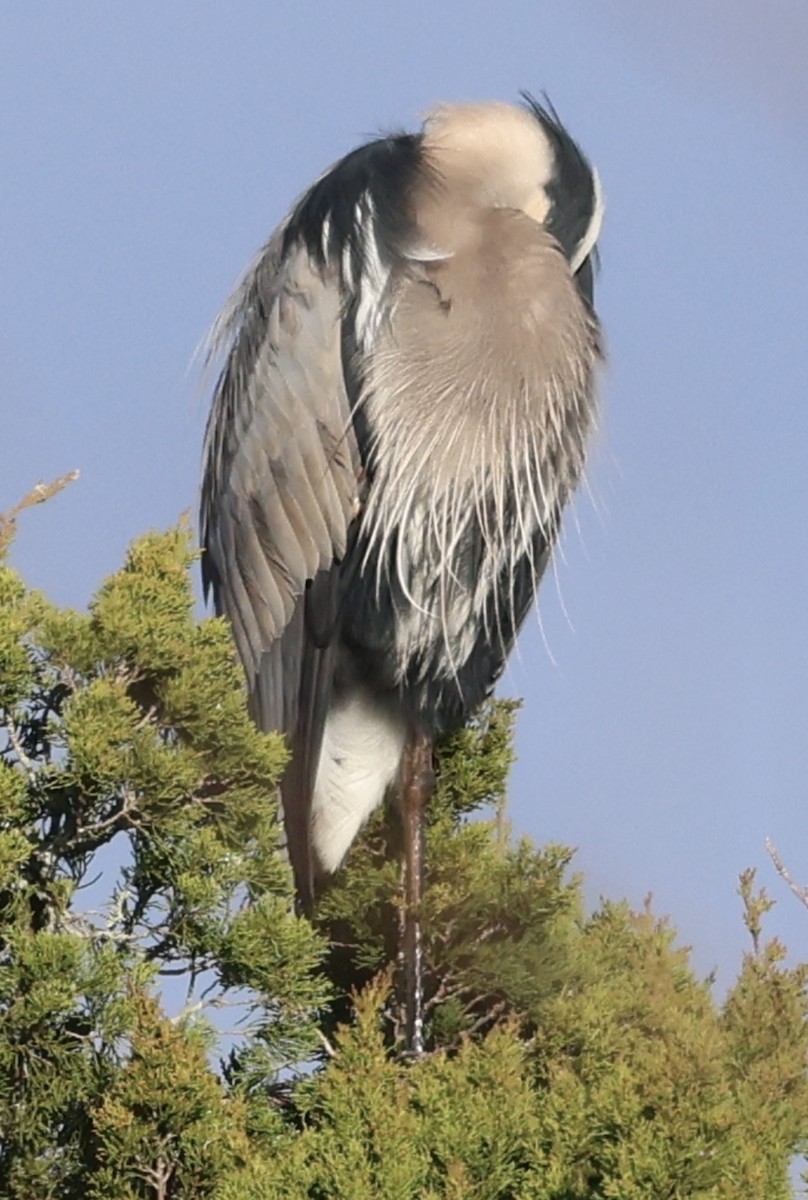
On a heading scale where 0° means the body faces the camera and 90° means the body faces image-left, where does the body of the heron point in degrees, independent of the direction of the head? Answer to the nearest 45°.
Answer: approximately 315°
